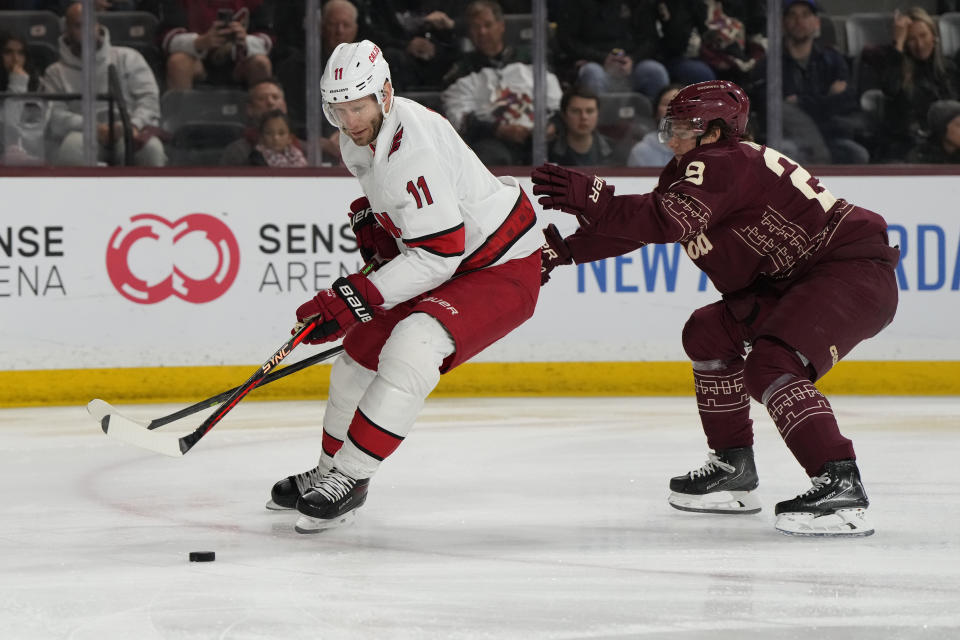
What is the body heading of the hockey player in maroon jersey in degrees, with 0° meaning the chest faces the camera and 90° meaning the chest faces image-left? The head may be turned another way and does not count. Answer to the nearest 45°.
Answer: approximately 90°

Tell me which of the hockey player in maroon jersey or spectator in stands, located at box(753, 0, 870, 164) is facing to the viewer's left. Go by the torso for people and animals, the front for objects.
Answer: the hockey player in maroon jersey

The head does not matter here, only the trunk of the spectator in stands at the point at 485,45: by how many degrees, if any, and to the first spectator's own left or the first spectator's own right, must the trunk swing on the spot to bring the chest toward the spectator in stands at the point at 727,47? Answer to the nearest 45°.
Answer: approximately 90° to the first spectator's own left

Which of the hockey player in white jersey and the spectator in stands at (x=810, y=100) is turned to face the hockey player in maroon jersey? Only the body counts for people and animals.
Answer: the spectator in stands

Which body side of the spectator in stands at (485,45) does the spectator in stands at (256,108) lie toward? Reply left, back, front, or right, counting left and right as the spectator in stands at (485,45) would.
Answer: right
